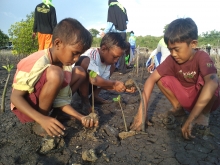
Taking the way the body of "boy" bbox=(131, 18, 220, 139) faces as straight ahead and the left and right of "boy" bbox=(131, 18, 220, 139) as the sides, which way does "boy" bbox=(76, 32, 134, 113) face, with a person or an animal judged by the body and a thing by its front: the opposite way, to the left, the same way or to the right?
to the left

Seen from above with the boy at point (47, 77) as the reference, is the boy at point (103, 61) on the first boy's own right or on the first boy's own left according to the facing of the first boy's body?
on the first boy's own left

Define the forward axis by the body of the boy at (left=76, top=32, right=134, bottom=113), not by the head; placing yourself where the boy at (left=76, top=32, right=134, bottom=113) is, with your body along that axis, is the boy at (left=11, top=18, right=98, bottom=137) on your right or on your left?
on your right

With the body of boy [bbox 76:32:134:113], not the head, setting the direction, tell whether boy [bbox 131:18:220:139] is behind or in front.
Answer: in front

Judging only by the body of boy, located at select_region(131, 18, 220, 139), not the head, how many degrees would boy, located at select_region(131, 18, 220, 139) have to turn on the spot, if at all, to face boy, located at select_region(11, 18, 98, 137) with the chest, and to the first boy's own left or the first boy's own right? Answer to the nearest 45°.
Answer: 0° — they already face them

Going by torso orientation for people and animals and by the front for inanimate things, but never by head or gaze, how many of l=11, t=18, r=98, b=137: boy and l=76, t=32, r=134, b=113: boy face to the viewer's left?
0

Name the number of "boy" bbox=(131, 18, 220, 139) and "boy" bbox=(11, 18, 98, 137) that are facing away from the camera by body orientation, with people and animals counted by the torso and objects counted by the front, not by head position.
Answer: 0

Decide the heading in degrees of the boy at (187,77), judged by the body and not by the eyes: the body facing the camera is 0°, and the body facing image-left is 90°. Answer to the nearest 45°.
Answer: approximately 45°
